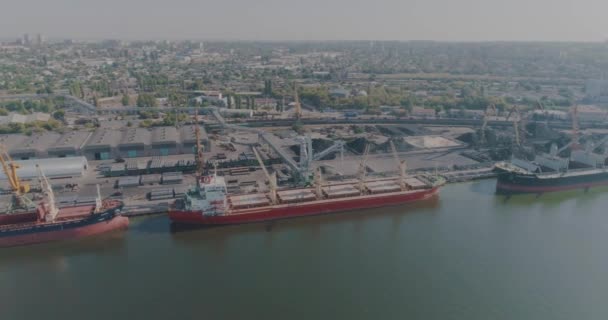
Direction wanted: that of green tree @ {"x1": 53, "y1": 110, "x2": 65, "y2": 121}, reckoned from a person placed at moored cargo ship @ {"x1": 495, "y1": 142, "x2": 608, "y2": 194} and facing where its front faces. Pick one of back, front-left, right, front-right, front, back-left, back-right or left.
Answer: front-right

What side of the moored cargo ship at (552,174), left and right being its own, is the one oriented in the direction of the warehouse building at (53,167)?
front

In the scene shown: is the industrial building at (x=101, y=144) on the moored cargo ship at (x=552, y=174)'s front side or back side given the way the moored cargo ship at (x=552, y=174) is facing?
on the front side

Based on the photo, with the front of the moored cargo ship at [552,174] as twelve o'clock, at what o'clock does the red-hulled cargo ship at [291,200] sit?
The red-hulled cargo ship is roughly at 12 o'clock from the moored cargo ship.

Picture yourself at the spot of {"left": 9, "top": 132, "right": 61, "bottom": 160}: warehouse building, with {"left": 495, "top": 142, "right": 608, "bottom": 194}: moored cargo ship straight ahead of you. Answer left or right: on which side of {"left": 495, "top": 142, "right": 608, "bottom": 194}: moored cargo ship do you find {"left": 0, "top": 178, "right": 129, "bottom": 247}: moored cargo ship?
right

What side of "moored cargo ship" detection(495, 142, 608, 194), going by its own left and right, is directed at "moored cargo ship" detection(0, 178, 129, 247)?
front

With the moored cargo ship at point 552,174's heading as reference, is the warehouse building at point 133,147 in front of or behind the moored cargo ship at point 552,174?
in front

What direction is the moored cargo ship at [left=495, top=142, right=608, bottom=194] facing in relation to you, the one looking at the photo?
facing the viewer and to the left of the viewer
